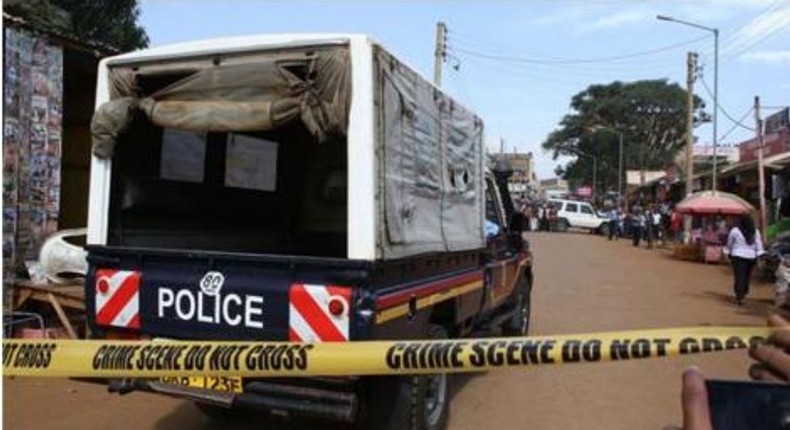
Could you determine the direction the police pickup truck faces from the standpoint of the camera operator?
facing away from the viewer and to the right of the viewer
